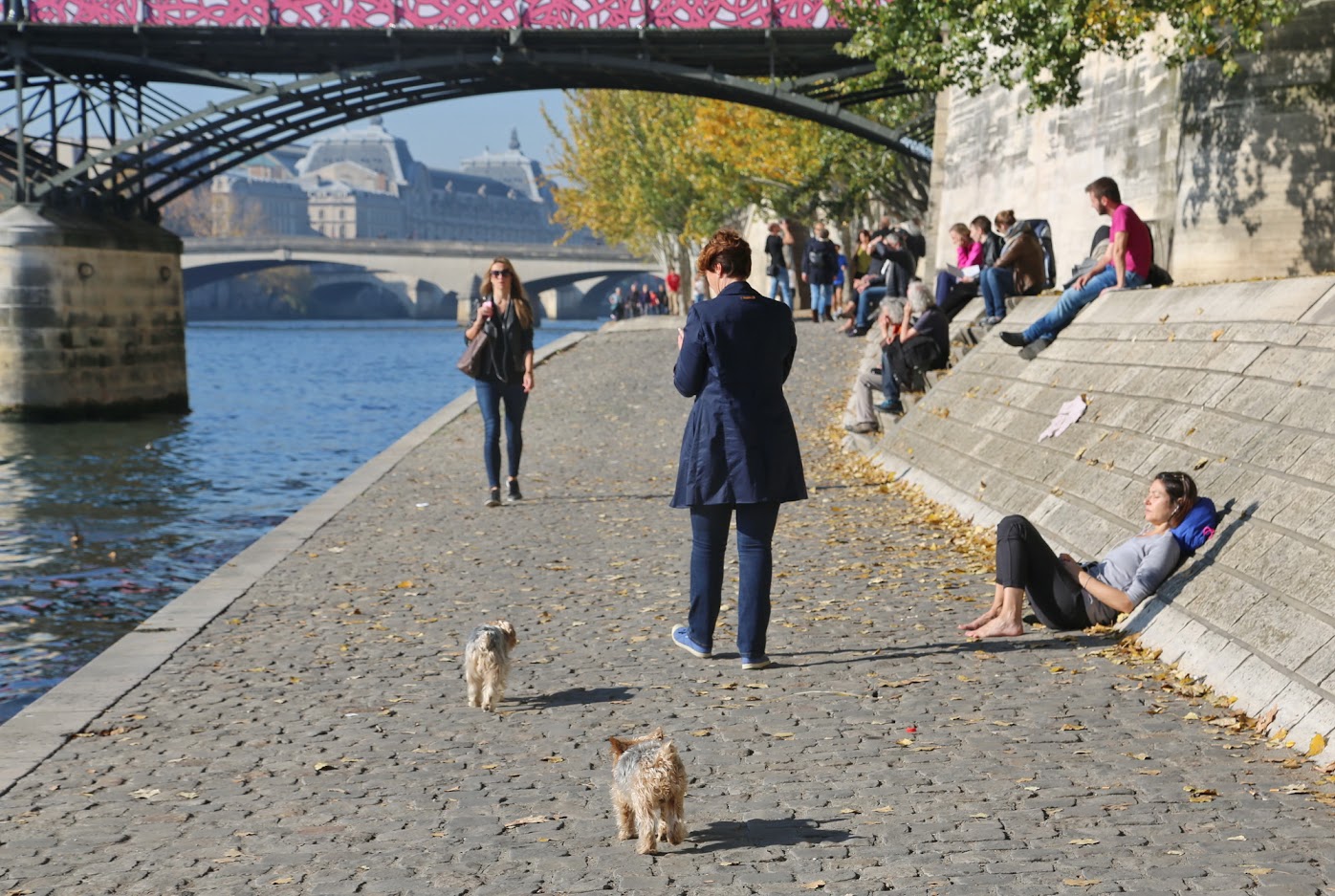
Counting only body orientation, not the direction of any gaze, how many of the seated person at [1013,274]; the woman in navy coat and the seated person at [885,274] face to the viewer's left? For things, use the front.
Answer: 2

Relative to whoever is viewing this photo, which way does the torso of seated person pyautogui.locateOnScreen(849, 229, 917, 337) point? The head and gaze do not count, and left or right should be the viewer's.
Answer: facing to the left of the viewer

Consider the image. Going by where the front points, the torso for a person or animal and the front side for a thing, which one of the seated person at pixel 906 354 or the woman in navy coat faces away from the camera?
the woman in navy coat

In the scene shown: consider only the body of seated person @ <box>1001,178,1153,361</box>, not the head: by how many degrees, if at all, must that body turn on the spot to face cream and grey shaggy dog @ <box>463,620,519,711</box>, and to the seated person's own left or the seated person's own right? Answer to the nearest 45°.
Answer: approximately 90° to the seated person's own left

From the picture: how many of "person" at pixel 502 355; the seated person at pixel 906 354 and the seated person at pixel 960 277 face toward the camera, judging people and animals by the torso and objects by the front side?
1

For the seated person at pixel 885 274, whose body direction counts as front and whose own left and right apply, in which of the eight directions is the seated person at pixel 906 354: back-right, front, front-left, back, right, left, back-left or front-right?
left

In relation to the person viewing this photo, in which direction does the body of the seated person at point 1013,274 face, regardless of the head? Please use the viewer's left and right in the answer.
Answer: facing to the left of the viewer

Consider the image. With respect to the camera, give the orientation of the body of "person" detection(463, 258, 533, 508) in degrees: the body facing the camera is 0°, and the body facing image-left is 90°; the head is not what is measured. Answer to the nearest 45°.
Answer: approximately 0°

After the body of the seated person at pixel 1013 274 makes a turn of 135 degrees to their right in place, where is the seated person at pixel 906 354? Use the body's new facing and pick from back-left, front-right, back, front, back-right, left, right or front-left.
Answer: back

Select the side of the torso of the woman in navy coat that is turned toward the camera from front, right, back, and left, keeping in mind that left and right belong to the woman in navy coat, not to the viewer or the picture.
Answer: back

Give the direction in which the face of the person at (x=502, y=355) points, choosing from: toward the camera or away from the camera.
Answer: toward the camera

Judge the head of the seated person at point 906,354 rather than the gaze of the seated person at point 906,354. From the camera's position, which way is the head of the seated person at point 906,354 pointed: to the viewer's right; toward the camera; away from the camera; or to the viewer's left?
to the viewer's left

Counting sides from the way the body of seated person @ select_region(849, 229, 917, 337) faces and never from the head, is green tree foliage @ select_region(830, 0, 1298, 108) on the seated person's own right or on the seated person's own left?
on the seated person's own left

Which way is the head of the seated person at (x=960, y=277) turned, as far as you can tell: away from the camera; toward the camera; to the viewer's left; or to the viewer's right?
to the viewer's left

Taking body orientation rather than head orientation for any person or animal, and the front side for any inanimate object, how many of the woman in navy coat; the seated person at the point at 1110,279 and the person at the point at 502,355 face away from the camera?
1

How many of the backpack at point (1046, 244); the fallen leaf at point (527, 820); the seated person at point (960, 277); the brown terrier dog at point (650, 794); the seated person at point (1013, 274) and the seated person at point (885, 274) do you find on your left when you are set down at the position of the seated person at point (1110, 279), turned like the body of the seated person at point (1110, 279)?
2

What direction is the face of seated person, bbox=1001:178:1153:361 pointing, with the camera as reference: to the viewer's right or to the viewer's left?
to the viewer's left
